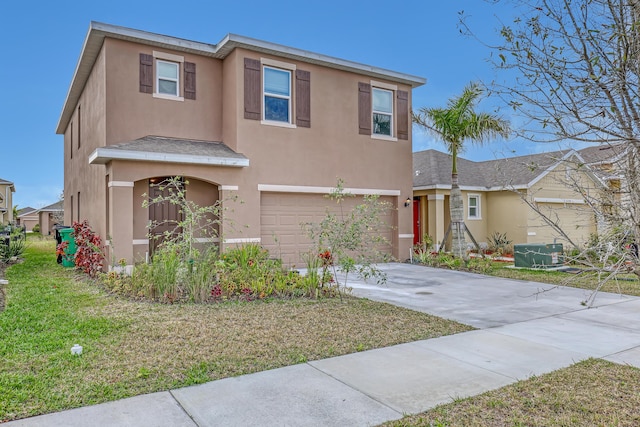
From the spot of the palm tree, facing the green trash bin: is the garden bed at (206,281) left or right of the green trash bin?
left

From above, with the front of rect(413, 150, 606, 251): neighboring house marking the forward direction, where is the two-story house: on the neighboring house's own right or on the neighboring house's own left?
on the neighboring house's own right

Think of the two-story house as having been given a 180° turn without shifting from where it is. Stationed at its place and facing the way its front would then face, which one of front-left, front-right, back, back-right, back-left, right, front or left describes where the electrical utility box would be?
back-right

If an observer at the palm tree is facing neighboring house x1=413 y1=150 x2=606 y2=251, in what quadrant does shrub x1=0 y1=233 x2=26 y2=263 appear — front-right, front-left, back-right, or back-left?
back-left

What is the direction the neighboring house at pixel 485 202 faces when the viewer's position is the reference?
facing the viewer and to the right of the viewer

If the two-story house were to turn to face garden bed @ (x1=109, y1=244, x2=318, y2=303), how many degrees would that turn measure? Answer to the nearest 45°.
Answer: approximately 45° to its right

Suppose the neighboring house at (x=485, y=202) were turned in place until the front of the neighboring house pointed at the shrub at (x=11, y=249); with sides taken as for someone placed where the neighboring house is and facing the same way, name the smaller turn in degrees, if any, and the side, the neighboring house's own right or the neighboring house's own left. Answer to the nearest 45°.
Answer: approximately 90° to the neighboring house's own right

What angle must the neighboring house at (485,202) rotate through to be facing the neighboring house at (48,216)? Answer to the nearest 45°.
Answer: approximately 135° to its right

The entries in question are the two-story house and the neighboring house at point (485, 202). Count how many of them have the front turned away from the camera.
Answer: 0

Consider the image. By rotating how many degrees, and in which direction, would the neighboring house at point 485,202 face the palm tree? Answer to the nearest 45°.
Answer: approximately 45° to its right
